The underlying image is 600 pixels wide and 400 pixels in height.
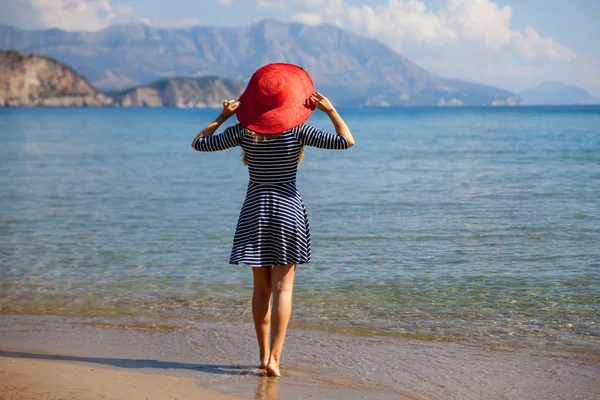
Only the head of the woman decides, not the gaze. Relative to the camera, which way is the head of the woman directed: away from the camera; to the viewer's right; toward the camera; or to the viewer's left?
away from the camera

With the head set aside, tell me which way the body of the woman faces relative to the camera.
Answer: away from the camera
